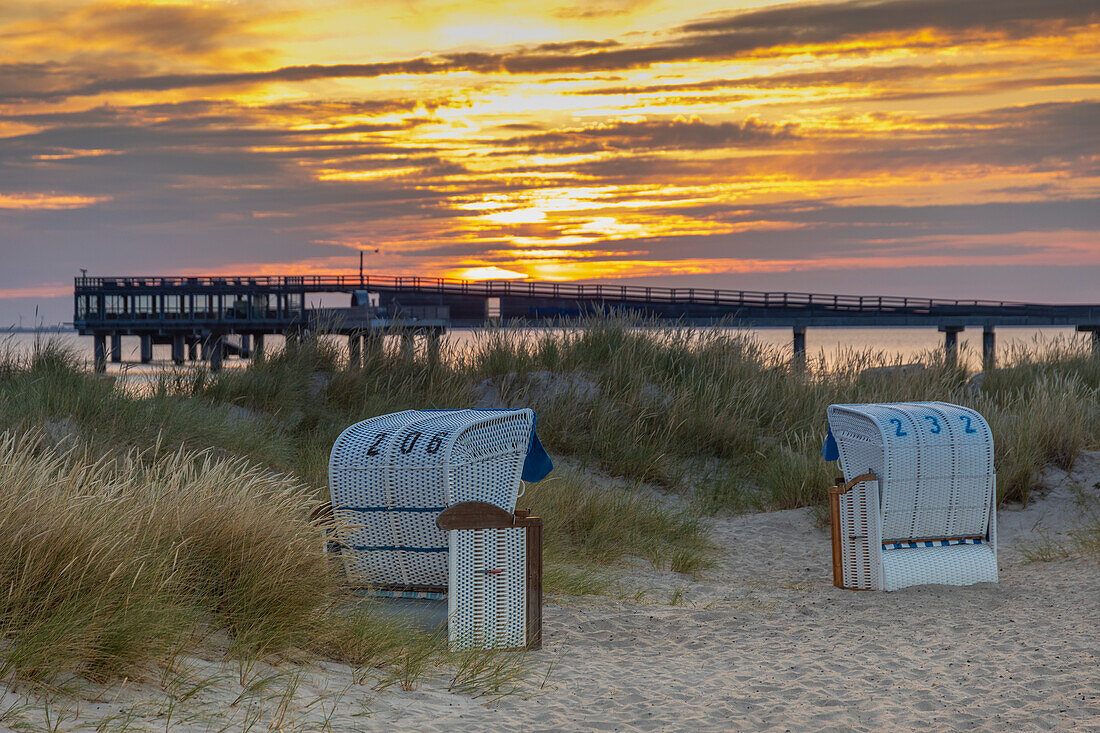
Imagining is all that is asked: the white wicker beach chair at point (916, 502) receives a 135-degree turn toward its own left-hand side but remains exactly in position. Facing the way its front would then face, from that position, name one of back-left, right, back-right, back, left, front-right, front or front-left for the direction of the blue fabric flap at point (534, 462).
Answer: front-right

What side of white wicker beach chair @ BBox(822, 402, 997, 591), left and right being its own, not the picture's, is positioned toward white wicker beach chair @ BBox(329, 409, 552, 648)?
left

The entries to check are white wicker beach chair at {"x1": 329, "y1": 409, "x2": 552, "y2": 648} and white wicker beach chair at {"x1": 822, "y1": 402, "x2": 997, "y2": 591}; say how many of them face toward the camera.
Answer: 0
